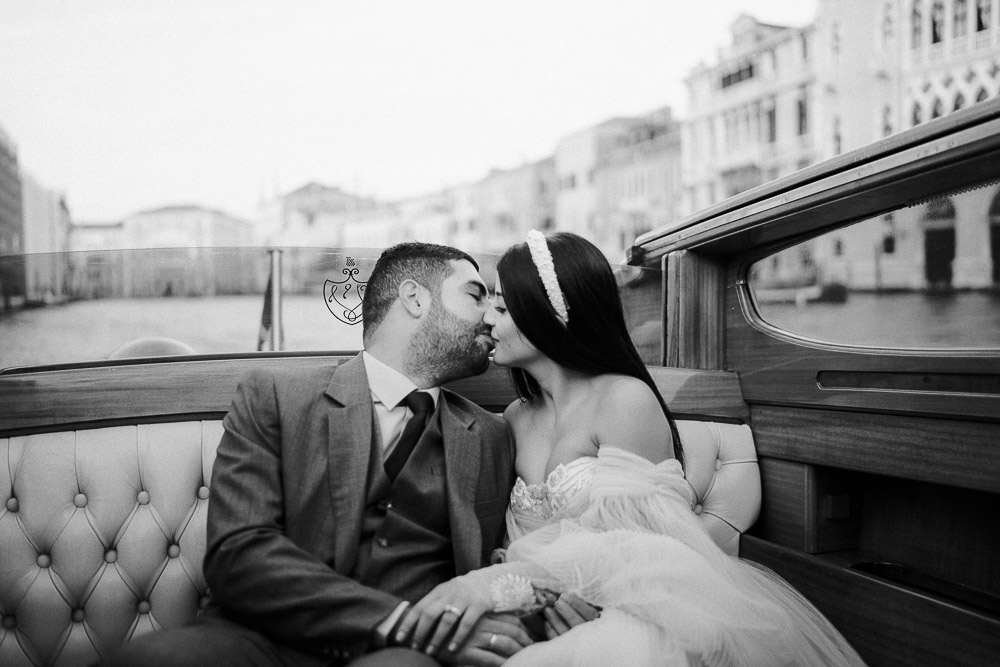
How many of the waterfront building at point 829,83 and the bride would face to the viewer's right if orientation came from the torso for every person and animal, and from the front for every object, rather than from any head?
0

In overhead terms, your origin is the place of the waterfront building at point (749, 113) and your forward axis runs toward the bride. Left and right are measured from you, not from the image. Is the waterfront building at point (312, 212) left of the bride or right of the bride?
right

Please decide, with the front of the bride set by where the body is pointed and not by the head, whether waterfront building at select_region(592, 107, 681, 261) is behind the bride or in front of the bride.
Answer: behind

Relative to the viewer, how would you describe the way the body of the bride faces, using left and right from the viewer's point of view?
facing the viewer and to the left of the viewer

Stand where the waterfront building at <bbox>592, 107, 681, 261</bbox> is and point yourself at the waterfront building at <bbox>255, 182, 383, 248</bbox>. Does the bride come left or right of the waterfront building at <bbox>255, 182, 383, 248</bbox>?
left

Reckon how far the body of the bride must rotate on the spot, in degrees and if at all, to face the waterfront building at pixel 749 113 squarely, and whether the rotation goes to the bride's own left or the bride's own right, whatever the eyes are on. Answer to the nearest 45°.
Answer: approximately 135° to the bride's own right

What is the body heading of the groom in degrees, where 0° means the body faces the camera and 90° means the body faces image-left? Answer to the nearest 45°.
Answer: approximately 315°

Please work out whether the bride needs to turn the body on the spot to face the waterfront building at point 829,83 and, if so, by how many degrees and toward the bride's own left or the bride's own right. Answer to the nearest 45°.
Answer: approximately 135° to the bride's own right

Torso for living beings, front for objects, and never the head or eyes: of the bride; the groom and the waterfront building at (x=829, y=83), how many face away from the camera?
0

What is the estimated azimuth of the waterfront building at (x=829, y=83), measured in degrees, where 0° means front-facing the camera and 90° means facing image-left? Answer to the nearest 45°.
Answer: approximately 45°

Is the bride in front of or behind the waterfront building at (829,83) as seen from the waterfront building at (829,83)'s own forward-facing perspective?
in front

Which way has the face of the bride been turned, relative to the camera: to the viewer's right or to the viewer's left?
to the viewer's left

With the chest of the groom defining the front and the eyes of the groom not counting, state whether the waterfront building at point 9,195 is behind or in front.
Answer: behind

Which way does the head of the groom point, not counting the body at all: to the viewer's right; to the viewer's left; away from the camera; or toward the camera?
to the viewer's right

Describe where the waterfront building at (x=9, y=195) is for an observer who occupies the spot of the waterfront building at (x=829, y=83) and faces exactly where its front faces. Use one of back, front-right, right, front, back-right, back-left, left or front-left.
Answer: front

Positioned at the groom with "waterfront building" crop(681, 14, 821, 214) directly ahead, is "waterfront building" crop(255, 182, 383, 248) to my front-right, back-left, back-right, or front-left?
front-left

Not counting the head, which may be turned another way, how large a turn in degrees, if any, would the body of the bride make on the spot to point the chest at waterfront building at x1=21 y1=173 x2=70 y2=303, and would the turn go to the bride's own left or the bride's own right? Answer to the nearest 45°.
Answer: approximately 90° to the bride's own right
